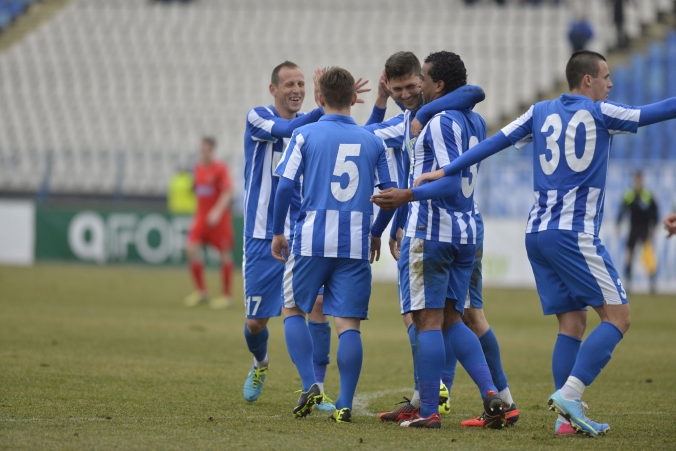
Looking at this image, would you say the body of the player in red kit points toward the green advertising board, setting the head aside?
no

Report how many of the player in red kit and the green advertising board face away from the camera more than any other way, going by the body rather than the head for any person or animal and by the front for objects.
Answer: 0

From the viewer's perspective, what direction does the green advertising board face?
toward the camera

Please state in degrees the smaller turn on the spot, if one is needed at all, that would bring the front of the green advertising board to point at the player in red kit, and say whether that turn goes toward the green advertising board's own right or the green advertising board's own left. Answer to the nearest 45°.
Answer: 0° — it already faces them
